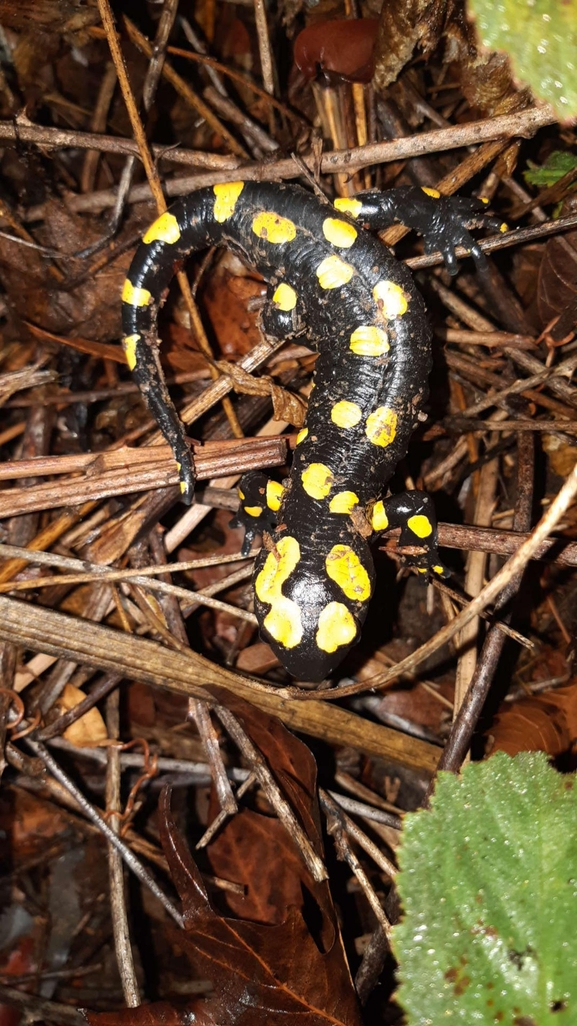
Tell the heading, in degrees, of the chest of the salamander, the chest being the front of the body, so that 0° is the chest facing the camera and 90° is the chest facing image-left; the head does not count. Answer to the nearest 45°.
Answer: approximately 0°
